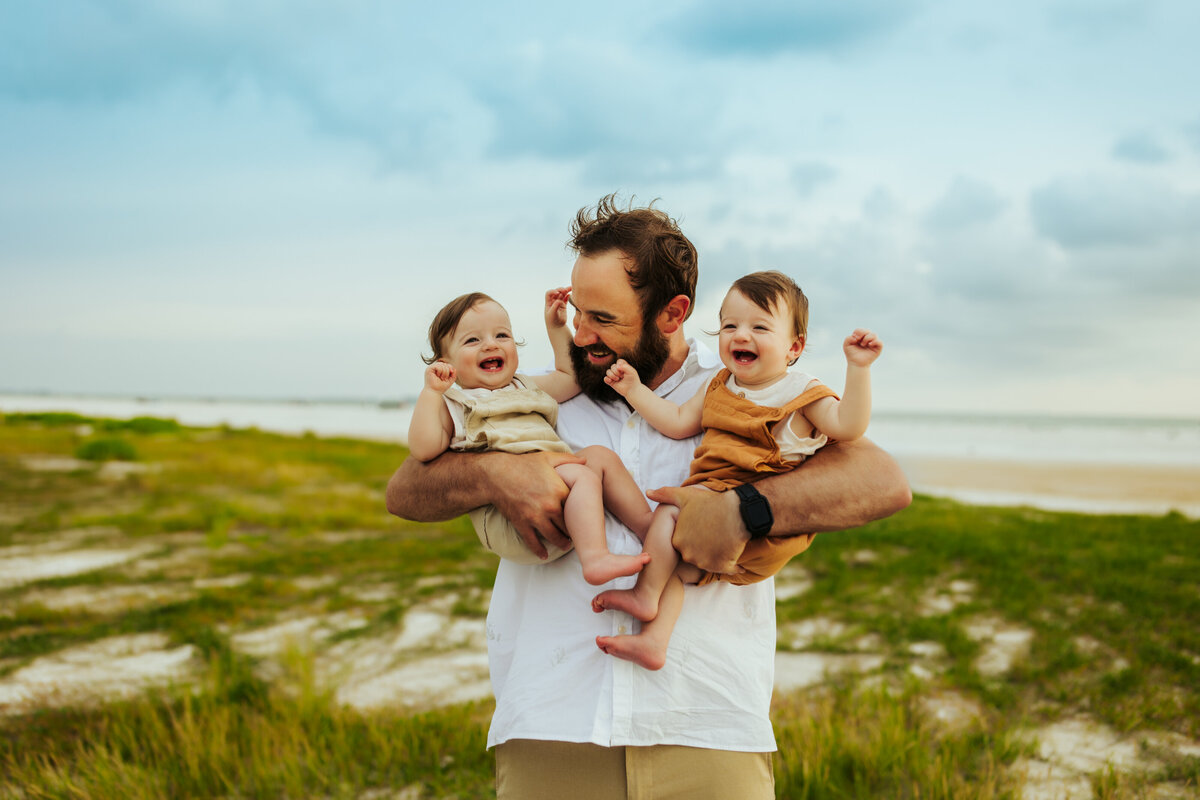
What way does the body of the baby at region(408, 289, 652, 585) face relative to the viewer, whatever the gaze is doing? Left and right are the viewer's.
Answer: facing the viewer and to the right of the viewer

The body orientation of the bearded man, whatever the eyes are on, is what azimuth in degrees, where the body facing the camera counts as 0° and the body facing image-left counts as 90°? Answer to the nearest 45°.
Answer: approximately 0°

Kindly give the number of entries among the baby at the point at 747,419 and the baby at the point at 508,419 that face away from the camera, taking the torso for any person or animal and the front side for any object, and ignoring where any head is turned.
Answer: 0

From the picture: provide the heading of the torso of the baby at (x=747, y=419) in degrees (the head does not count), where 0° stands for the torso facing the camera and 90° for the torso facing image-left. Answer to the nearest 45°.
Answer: approximately 45°
